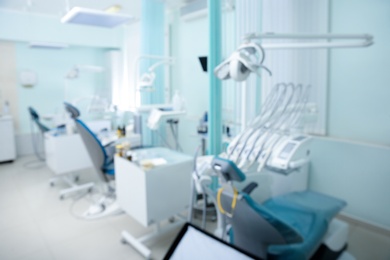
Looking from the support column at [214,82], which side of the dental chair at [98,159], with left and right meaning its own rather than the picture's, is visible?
right

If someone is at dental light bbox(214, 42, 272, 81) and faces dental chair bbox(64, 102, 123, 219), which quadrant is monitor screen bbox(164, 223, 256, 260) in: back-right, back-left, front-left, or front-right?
back-left

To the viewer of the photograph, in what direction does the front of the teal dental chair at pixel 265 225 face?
facing away from the viewer and to the right of the viewer

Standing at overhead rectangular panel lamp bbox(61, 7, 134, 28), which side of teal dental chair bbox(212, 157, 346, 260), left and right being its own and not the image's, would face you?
left
